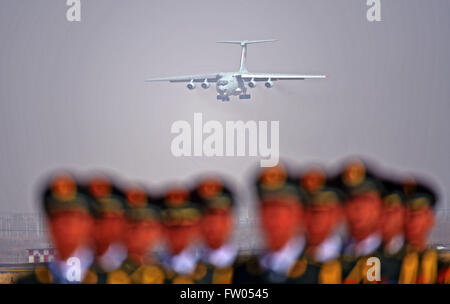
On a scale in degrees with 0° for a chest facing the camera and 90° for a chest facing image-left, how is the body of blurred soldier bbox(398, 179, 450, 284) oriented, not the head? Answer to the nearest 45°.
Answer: approximately 45°

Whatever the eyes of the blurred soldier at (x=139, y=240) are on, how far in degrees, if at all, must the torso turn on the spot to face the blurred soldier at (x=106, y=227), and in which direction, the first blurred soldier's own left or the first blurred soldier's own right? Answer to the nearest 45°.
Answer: approximately 45° to the first blurred soldier's own right

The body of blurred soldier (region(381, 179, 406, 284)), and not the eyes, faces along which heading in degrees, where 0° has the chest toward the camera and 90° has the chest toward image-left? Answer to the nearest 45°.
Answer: approximately 45°

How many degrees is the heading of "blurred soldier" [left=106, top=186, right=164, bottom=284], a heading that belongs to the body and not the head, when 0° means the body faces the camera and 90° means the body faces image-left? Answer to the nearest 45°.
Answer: approximately 45°
